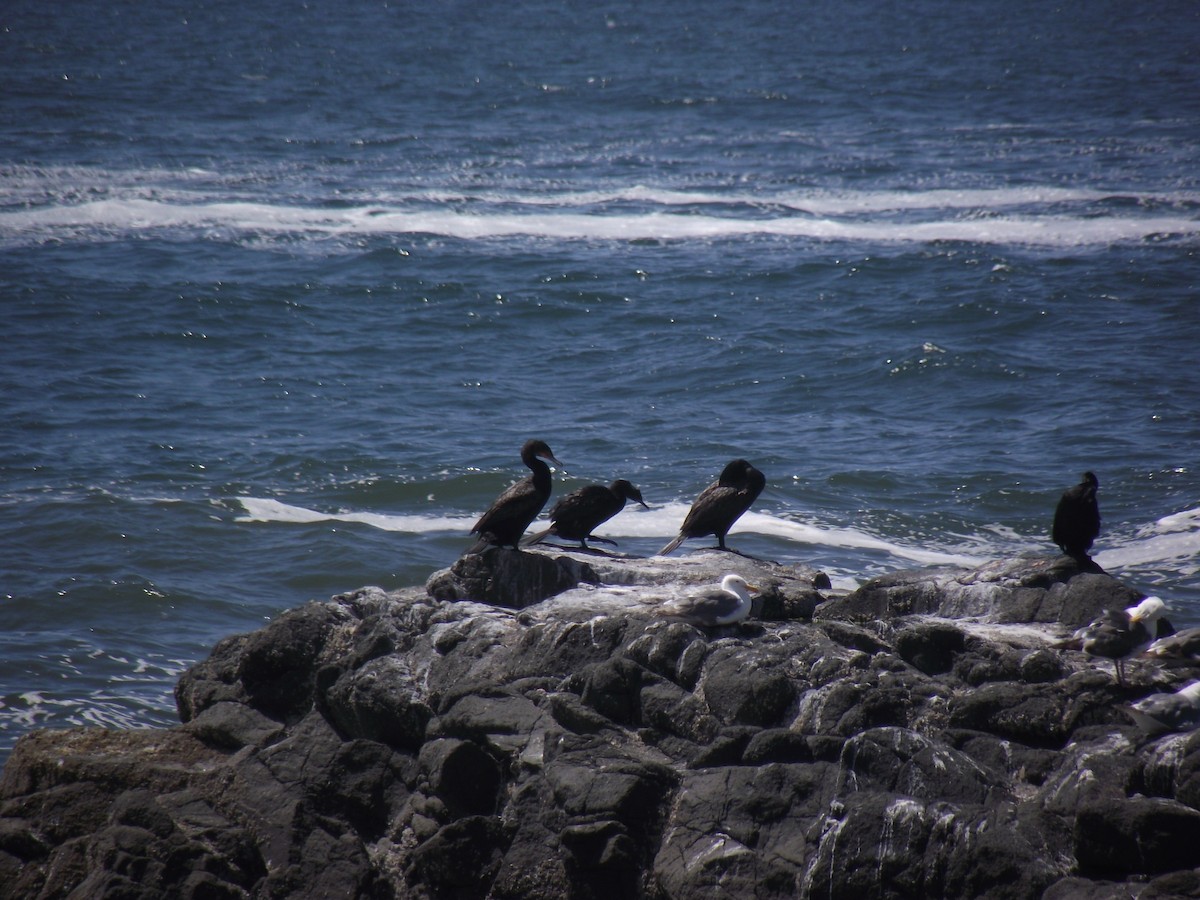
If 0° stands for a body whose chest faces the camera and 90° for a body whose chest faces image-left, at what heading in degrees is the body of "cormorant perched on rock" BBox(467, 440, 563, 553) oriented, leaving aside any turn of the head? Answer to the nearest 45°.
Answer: approximately 270°

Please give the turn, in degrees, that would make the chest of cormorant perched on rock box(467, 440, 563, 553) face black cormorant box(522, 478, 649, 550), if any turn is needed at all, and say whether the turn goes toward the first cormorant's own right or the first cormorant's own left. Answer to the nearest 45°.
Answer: approximately 45° to the first cormorant's own left

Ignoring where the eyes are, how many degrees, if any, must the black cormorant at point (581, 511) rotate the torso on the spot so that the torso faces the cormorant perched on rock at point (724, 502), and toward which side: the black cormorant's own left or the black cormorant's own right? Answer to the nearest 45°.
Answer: approximately 45° to the black cormorant's own left

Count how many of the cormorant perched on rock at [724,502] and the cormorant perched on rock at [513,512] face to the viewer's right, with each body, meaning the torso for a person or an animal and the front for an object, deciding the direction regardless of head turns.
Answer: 2

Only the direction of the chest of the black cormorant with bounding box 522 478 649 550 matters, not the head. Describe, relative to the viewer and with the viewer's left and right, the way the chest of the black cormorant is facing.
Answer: facing to the right of the viewer

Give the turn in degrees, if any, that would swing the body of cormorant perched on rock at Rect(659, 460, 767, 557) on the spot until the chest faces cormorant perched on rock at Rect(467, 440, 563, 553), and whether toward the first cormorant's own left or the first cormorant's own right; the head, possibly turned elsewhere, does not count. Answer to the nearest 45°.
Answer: approximately 135° to the first cormorant's own right

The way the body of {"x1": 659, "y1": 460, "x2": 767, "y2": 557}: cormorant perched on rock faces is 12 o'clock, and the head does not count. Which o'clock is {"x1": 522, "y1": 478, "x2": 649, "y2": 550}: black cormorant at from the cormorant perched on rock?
The black cormorant is roughly at 5 o'clock from the cormorant perched on rock.

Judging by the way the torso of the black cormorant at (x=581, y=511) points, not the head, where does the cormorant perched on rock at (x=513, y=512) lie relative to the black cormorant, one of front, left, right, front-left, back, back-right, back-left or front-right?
back-right

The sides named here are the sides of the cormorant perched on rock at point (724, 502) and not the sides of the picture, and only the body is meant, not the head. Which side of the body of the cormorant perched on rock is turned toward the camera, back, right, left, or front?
right
